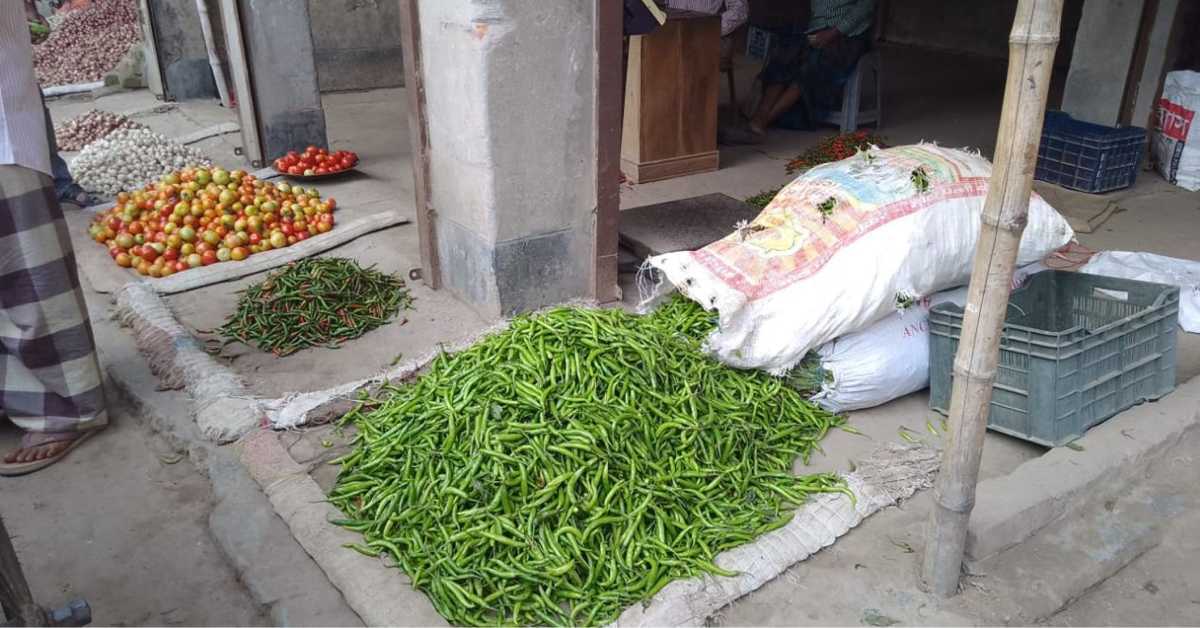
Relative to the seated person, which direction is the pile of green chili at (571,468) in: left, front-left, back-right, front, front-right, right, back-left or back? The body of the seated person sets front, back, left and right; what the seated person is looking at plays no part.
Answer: left

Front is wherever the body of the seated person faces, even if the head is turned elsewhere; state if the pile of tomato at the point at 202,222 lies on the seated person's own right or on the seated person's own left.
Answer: on the seated person's own left

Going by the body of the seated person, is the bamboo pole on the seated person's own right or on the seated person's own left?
on the seated person's own left

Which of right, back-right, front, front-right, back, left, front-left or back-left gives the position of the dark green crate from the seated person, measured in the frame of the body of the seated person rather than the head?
left

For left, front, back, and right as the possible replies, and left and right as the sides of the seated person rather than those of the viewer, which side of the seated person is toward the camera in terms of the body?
left

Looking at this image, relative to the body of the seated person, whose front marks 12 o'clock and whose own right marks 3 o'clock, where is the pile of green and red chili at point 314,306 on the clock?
The pile of green and red chili is roughly at 10 o'clock from the seated person.

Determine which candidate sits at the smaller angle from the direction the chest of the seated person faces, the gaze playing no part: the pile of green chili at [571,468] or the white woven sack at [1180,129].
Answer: the pile of green chili
